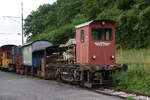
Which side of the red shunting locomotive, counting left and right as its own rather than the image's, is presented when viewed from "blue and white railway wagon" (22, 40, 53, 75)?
back

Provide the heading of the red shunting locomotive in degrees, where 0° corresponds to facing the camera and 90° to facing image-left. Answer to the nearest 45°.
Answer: approximately 315°
